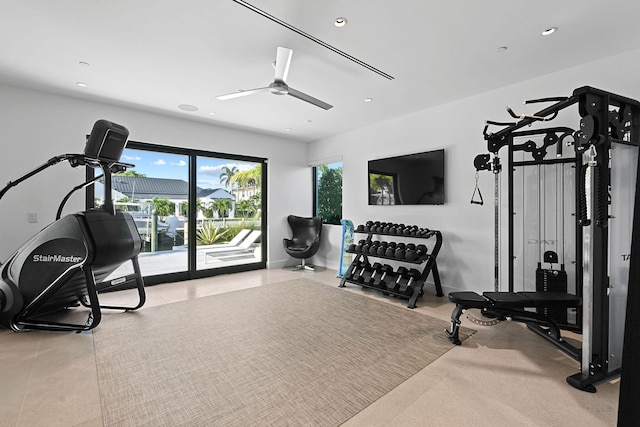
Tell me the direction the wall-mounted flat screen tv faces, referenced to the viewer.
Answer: facing the viewer and to the left of the viewer

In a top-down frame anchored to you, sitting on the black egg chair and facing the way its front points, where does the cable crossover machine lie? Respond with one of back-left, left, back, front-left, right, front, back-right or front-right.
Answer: left

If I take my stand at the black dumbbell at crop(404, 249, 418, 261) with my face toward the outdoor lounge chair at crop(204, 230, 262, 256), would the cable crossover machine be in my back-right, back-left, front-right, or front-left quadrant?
back-left

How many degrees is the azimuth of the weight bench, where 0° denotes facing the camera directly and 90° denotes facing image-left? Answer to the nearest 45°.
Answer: approximately 90°

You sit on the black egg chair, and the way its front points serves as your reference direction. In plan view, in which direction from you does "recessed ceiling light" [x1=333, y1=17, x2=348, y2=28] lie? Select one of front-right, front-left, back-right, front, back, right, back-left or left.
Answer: front-left

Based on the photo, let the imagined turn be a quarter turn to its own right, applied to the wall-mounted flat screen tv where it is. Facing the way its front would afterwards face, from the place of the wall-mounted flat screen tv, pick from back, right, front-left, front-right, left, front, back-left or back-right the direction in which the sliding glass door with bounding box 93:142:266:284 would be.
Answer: front-left

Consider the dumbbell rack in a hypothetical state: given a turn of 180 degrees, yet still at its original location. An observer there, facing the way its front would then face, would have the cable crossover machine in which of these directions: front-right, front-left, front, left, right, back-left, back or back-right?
right

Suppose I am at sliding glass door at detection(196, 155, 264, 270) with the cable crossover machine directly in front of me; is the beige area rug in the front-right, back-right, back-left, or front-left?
front-right

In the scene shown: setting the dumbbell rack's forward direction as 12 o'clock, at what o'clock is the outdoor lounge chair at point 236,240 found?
The outdoor lounge chair is roughly at 2 o'clock from the dumbbell rack.

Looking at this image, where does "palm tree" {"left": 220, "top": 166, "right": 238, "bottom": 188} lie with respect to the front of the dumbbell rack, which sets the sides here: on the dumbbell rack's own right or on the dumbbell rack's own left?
on the dumbbell rack's own right

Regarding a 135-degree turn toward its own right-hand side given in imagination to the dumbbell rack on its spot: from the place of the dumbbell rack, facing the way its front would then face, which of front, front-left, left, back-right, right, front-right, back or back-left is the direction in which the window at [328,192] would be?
front-left

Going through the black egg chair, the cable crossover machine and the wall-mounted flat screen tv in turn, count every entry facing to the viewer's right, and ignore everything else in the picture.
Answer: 0

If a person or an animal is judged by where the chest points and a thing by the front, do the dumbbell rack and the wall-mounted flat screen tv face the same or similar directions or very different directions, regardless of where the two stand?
same or similar directions
